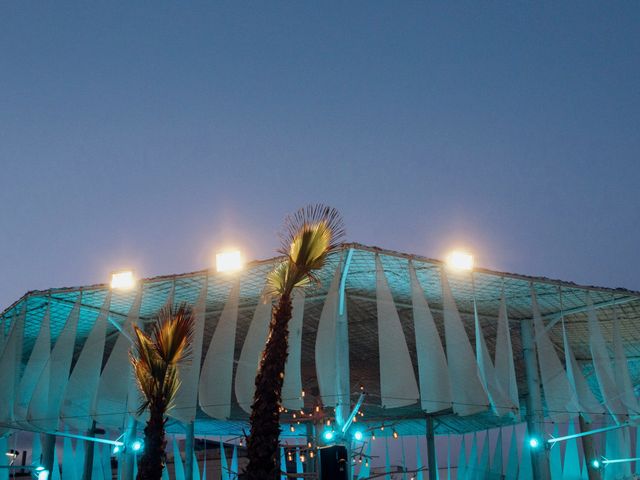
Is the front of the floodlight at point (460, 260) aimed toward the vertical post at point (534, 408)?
no

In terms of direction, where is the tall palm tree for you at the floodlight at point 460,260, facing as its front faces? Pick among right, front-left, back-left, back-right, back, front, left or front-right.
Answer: front

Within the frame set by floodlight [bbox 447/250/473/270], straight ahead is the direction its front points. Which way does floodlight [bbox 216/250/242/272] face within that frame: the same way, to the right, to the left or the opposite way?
the same way

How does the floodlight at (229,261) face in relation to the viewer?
toward the camera

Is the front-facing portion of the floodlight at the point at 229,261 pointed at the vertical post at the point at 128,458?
no

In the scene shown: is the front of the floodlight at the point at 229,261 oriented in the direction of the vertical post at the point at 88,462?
no

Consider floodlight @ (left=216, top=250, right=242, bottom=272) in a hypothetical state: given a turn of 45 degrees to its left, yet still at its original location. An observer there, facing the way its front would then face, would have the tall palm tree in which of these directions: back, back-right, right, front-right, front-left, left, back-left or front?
front-right

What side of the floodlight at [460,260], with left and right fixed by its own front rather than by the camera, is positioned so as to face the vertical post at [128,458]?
right

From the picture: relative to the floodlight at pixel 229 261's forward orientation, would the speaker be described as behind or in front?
in front

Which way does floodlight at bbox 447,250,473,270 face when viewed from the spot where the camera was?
facing the viewer

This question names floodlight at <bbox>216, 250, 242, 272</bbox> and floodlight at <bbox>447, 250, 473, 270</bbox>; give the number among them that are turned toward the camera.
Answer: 2

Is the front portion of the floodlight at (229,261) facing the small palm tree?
yes
